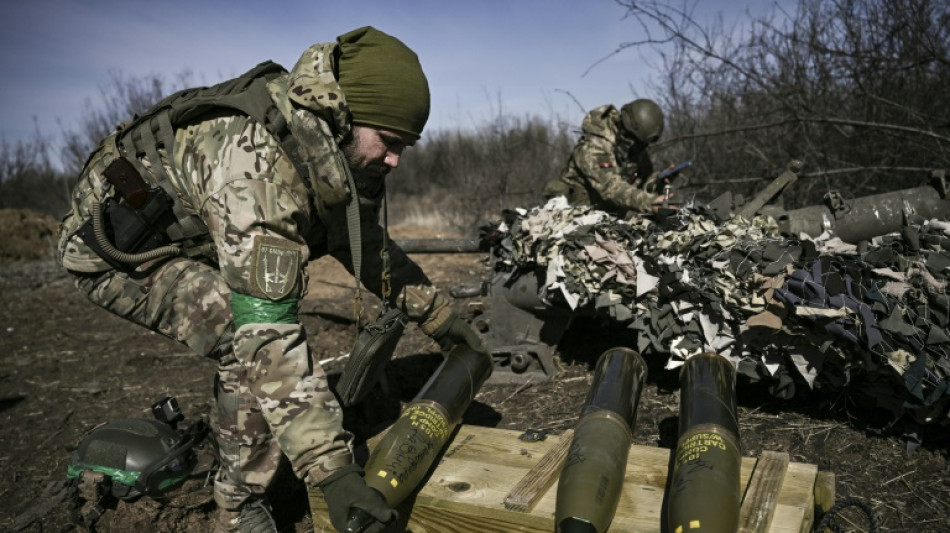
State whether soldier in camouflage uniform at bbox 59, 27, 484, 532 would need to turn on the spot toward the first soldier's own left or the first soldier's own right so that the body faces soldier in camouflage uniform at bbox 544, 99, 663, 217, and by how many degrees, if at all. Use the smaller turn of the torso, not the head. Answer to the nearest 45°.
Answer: approximately 45° to the first soldier's own left

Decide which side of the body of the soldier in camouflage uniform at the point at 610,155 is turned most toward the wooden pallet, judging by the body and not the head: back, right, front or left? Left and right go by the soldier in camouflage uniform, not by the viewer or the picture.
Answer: right

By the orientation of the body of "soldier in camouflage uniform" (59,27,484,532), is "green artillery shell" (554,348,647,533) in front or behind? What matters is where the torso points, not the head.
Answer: in front

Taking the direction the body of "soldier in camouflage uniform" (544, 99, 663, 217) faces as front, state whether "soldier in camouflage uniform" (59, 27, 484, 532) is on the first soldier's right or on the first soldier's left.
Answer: on the first soldier's right

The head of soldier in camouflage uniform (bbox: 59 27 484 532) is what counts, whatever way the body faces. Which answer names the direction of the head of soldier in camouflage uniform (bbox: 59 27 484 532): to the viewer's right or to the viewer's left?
to the viewer's right

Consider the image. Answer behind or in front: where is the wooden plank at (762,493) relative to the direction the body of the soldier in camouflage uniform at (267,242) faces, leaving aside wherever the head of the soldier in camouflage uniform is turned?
in front

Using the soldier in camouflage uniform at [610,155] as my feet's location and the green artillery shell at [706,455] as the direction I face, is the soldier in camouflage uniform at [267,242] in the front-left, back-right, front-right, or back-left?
front-right

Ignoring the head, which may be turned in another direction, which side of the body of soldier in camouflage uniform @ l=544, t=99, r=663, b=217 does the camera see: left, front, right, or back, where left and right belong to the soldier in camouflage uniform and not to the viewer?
right

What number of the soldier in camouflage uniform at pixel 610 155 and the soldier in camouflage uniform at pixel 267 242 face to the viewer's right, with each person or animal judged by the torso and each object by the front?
2

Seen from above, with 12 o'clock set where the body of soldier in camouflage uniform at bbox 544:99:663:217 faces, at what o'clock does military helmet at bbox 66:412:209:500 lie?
The military helmet is roughly at 4 o'clock from the soldier in camouflage uniform.

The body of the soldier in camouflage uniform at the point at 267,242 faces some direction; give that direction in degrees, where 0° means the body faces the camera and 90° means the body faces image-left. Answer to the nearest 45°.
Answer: approximately 270°

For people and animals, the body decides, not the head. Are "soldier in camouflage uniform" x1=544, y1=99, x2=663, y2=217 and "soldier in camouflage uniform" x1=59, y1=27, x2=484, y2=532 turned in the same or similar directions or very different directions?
same or similar directions
